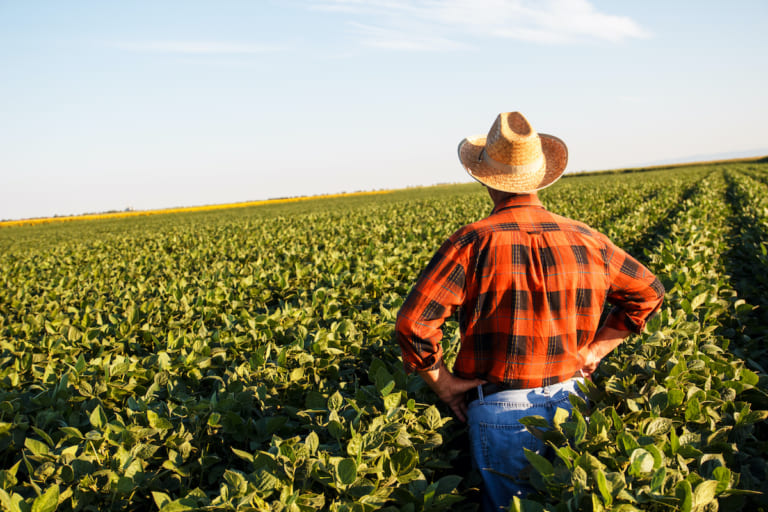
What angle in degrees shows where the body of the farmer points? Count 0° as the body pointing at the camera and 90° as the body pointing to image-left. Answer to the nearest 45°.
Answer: approximately 180°
